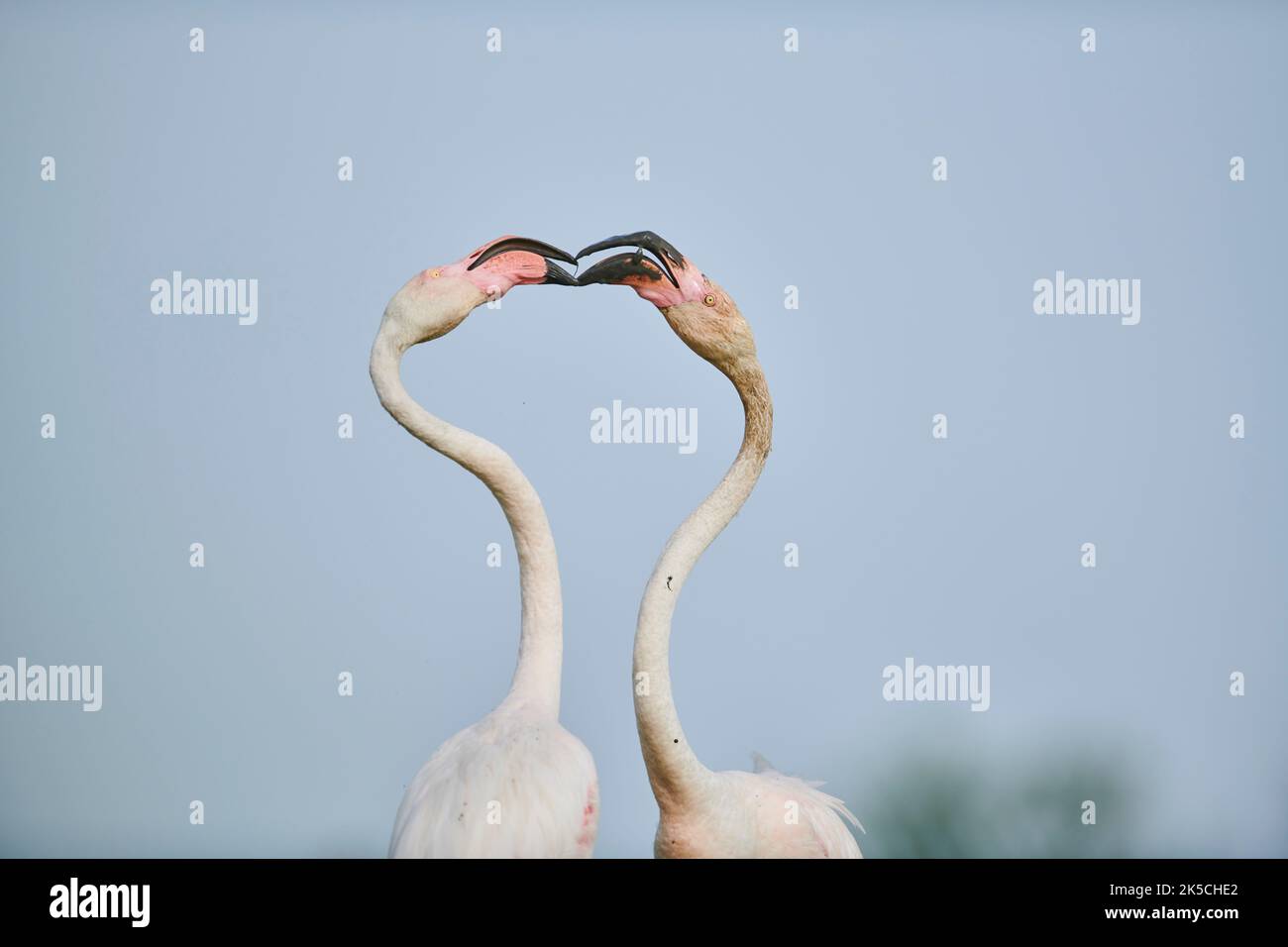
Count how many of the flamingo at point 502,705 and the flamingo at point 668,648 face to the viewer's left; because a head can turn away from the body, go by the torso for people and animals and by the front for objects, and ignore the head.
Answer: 1

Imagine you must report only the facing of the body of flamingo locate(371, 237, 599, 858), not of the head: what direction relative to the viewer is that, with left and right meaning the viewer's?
facing away from the viewer and to the right of the viewer

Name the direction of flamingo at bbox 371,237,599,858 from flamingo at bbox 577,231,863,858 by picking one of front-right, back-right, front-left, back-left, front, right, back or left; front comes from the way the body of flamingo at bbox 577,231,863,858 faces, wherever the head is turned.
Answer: front

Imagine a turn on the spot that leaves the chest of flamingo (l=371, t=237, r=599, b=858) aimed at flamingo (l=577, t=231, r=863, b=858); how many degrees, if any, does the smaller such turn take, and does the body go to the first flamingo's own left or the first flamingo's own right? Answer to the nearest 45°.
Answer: approximately 45° to the first flamingo's own right

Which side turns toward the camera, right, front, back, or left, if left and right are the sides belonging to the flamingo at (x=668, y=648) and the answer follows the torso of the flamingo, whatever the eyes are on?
left
